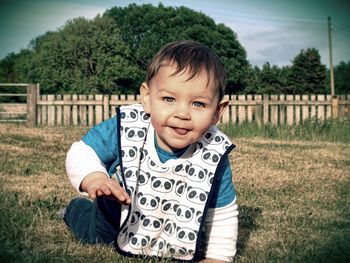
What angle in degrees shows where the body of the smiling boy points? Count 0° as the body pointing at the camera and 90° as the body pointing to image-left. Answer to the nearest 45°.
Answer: approximately 0°

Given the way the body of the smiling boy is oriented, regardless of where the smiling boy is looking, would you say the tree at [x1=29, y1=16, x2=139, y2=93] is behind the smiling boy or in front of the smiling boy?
behind

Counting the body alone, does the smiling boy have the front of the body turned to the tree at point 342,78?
no

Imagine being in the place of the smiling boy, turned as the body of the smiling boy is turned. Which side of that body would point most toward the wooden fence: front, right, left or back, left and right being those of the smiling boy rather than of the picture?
back

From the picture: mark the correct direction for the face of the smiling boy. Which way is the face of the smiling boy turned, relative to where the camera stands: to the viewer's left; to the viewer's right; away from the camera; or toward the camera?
toward the camera

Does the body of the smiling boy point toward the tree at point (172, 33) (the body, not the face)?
no
